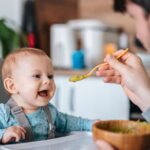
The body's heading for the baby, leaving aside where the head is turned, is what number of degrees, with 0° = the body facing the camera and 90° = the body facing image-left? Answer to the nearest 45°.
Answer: approximately 315°

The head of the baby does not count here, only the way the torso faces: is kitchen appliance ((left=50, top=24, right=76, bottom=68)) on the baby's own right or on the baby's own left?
on the baby's own left

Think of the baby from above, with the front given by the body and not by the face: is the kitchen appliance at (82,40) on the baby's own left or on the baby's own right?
on the baby's own left

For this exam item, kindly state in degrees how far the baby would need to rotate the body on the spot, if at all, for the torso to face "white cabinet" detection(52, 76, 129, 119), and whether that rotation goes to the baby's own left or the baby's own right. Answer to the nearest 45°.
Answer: approximately 135° to the baby's own left
